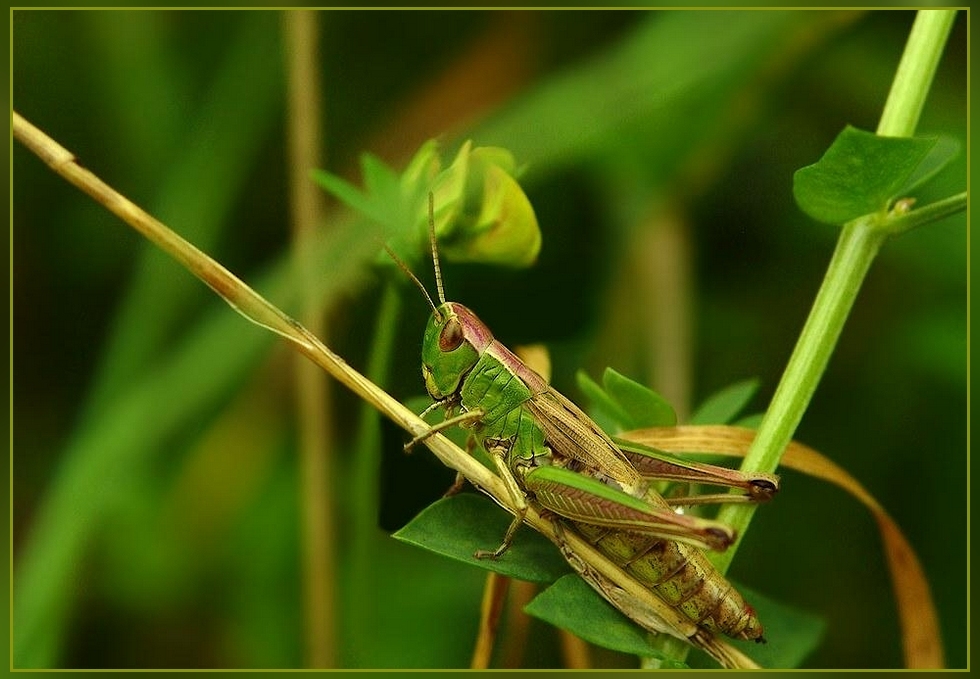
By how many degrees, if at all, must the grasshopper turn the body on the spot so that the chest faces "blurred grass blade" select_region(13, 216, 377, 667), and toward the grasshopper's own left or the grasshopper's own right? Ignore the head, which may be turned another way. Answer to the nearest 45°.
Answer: approximately 45° to the grasshopper's own right

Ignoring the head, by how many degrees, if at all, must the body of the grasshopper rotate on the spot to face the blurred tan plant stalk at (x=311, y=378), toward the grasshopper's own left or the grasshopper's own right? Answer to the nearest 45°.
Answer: approximately 45° to the grasshopper's own right

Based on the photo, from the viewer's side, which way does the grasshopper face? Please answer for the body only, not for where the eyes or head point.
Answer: to the viewer's left
